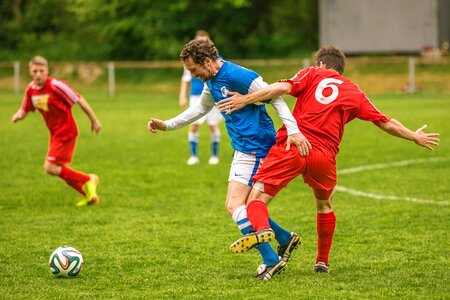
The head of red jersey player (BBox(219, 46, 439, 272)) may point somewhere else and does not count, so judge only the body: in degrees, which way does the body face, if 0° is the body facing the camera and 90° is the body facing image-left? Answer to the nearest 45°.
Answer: approximately 180°

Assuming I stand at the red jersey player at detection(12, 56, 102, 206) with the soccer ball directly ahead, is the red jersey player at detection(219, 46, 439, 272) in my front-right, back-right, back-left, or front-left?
front-left

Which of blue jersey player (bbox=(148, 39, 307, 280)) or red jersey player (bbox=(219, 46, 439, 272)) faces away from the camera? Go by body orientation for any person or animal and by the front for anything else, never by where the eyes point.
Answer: the red jersey player

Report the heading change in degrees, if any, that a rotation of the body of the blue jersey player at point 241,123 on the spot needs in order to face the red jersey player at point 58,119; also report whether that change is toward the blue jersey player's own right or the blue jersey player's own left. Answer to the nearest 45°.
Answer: approximately 90° to the blue jersey player's own right

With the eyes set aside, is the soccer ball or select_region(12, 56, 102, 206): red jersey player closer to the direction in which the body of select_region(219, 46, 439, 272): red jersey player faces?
the red jersey player

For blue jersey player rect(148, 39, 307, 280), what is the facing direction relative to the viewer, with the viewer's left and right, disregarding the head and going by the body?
facing the viewer and to the left of the viewer

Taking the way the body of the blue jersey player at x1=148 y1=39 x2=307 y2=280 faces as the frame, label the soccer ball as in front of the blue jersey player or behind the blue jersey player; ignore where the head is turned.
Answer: in front

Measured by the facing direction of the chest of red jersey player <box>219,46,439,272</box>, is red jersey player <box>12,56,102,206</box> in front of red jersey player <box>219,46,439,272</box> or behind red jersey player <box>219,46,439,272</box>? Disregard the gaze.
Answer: in front

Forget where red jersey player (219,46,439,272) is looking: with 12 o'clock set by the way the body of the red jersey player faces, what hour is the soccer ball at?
The soccer ball is roughly at 9 o'clock from the red jersey player.

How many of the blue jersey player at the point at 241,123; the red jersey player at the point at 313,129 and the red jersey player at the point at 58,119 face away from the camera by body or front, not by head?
1

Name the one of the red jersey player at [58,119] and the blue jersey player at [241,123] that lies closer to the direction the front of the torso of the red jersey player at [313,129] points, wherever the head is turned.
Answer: the red jersey player

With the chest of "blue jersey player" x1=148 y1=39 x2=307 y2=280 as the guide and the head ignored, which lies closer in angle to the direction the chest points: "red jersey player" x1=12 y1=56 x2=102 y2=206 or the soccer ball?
the soccer ball

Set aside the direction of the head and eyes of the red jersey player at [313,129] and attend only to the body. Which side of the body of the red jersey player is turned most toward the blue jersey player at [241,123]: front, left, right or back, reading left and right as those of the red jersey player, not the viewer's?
left

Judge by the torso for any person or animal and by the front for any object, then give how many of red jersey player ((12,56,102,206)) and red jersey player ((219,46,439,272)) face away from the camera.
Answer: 1
